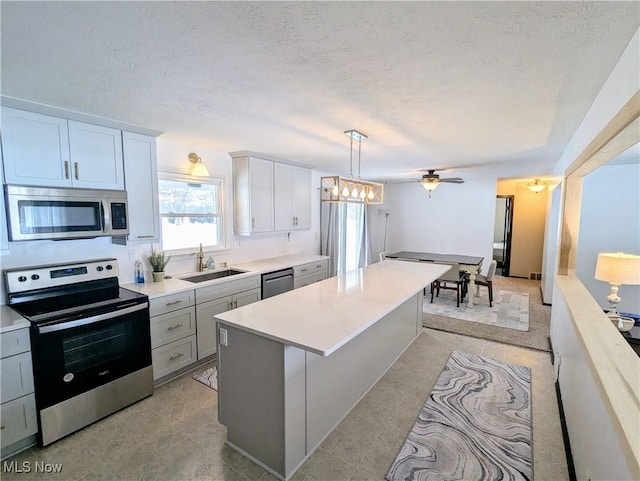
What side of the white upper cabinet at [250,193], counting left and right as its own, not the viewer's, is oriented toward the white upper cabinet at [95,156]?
right

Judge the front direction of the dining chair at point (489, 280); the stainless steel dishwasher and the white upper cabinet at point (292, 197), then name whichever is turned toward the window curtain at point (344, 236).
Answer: the dining chair

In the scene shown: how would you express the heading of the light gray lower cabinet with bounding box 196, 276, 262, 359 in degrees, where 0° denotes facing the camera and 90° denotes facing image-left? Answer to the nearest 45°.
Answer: approximately 315°

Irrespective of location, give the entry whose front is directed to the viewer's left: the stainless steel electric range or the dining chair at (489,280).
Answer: the dining chair

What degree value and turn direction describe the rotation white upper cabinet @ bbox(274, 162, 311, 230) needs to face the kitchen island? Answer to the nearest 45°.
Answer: approximately 45° to its right

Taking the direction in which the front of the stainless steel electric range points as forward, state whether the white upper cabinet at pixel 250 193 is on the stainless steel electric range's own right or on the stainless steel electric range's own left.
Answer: on the stainless steel electric range's own left

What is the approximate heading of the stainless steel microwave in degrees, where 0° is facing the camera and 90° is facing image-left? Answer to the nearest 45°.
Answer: approximately 315°

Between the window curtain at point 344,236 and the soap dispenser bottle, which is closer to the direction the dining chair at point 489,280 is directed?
the window curtain
